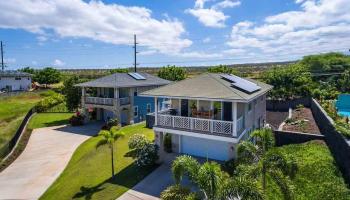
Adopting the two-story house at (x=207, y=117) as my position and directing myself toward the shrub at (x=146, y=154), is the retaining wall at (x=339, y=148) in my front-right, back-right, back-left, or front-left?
back-left

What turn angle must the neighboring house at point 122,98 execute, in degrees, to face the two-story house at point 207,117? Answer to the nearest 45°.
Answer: approximately 45° to its left

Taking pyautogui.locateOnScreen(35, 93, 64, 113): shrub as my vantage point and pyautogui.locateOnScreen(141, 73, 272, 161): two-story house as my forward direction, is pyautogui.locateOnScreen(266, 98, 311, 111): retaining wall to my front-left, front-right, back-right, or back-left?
front-left

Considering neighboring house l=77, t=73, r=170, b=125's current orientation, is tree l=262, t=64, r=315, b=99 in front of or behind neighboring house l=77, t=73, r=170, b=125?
behind

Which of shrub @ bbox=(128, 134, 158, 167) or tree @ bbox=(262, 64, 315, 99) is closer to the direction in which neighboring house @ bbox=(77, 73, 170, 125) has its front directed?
the shrub

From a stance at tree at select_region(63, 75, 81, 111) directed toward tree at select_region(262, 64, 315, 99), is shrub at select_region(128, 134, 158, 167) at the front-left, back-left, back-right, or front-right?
front-right

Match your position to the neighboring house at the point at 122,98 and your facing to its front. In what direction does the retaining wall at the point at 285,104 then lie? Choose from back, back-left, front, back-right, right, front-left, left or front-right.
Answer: back-left

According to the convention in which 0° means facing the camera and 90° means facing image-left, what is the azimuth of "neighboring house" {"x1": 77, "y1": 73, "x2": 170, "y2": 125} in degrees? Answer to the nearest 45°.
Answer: approximately 45°

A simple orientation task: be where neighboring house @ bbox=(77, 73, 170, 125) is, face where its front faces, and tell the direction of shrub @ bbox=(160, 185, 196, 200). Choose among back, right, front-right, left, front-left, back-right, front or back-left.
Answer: front-left

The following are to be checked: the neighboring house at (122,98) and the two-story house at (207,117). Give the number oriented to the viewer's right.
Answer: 0

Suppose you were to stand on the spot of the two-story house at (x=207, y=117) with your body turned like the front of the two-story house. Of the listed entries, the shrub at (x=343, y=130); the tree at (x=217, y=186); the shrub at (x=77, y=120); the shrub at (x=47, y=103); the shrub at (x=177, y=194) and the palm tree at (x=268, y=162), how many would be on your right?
2

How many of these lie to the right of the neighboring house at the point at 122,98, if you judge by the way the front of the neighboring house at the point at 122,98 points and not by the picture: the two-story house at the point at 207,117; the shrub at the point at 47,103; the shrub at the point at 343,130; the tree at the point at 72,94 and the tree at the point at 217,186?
2

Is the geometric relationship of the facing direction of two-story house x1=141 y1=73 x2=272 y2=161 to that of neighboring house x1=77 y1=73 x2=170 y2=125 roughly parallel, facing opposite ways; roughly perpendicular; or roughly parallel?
roughly parallel
